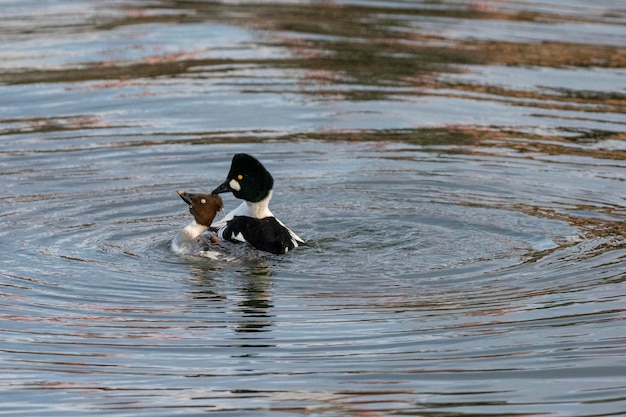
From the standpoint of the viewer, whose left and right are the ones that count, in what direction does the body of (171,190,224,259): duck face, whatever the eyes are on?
facing to the left of the viewer

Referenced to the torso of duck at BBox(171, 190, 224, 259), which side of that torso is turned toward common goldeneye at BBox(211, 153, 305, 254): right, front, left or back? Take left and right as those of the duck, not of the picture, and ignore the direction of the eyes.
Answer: back

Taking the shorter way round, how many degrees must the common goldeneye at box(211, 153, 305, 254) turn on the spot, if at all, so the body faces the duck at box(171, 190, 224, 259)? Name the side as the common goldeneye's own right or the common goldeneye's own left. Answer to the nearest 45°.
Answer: approximately 45° to the common goldeneye's own left

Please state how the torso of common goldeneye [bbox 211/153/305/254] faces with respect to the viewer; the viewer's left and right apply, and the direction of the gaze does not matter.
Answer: facing away from the viewer and to the left of the viewer
